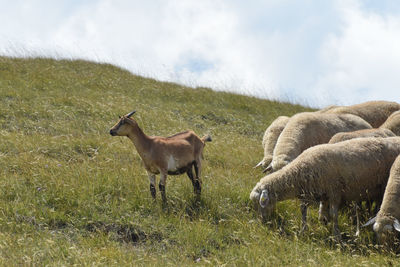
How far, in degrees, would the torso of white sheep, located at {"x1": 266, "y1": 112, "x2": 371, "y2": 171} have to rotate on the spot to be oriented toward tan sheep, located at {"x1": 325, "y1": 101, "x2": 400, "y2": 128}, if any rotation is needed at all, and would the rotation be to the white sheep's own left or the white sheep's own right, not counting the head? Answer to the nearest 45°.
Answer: approximately 135° to the white sheep's own right

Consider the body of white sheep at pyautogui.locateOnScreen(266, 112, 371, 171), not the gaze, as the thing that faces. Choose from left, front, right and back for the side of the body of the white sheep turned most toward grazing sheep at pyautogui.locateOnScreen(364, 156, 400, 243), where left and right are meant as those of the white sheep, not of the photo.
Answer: left

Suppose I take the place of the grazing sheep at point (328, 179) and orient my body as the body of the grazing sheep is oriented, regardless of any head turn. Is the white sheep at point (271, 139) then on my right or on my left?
on my right

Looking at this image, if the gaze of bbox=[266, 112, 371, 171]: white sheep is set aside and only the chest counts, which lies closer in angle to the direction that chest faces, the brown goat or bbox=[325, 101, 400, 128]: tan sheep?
the brown goat

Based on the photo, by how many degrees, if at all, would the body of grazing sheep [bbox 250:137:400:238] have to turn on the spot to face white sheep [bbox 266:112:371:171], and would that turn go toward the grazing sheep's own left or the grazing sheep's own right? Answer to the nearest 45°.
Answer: approximately 90° to the grazing sheep's own right

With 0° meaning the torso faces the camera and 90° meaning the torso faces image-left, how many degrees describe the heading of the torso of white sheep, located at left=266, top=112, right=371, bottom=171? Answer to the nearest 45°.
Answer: approximately 90°

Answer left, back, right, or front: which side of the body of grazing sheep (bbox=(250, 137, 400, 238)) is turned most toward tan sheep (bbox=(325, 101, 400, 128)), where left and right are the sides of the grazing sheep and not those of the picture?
right

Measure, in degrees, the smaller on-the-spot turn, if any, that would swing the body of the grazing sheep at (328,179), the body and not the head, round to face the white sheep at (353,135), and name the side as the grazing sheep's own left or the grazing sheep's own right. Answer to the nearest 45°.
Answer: approximately 90° to the grazing sheep's own right

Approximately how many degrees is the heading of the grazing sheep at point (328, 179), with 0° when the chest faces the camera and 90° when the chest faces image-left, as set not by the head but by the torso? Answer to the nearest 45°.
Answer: approximately 90°

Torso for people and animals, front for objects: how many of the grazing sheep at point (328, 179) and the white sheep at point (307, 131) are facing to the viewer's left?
2

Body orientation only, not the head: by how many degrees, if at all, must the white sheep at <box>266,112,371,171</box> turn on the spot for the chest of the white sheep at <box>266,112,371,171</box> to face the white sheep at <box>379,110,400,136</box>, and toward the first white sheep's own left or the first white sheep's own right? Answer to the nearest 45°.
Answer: approximately 135° to the first white sheep's own right

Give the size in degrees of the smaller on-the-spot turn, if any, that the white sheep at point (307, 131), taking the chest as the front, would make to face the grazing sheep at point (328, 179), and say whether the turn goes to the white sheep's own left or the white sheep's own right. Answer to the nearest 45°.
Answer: approximately 90° to the white sheep's own left
